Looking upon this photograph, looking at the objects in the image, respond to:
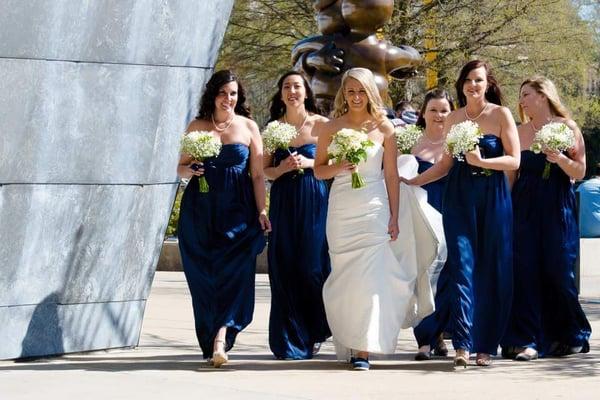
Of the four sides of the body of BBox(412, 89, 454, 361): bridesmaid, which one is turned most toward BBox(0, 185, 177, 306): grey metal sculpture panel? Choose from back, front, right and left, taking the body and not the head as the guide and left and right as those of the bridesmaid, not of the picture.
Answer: right

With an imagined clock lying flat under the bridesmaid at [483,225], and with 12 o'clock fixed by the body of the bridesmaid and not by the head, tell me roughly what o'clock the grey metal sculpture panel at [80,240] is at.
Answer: The grey metal sculpture panel is roughly at 3 o'clock from the bridesmaid.

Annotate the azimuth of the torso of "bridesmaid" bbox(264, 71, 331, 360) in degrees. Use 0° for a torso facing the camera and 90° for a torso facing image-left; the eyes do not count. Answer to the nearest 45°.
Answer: approximately 0°

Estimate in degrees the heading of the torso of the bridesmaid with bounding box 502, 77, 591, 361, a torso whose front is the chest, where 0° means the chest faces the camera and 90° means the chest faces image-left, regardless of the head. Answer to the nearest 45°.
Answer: approximately 45°

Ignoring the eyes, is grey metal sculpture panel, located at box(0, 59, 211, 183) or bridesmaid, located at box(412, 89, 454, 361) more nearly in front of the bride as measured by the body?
the grey metal sculpture panel

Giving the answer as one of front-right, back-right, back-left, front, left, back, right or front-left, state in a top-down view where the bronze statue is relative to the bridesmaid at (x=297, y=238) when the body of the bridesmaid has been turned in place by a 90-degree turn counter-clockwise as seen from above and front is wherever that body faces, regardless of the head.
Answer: left

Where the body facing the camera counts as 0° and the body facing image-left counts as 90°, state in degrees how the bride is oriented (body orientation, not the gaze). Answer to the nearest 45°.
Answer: approximately 0°

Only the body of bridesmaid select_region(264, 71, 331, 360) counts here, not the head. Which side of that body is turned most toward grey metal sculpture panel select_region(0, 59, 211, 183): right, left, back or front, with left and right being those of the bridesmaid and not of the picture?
right
